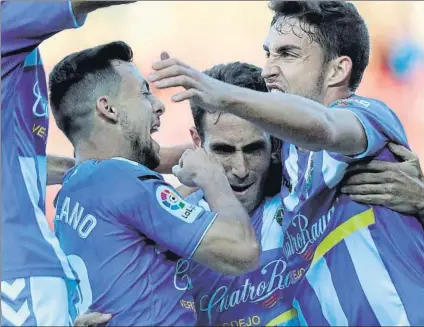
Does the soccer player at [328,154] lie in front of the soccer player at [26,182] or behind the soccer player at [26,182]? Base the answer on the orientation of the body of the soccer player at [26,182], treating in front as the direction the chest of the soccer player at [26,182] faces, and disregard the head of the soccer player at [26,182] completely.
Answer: in front

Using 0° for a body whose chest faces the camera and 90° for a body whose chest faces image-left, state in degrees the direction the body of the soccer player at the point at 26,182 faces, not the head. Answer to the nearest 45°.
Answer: approximately 270°

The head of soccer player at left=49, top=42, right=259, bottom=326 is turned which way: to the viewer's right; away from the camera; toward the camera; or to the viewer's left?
to the viewer's right

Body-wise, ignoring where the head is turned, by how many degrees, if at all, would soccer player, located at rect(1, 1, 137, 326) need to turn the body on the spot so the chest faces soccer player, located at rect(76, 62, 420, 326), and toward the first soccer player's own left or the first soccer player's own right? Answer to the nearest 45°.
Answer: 0° — they already face them

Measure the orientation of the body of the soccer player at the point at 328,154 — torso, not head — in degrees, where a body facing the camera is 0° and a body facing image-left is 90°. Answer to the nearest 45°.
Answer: approximately 45°

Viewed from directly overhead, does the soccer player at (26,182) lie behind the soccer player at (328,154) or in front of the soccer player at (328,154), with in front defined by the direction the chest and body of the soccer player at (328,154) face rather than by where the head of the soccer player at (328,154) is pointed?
in front

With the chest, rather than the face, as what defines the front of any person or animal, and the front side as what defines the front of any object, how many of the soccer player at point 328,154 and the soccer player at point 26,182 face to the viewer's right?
1

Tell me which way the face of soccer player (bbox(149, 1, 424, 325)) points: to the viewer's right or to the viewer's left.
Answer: to the viewer's left

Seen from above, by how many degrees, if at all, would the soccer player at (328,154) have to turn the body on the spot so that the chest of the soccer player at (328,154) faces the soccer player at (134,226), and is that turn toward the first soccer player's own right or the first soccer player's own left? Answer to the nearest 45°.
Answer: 0° — they already face them
